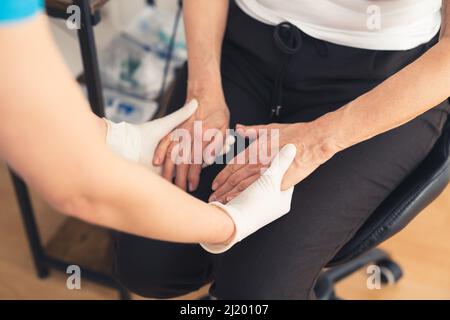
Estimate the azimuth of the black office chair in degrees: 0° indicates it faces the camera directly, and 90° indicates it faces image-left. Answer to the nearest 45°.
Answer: approximately 45°
